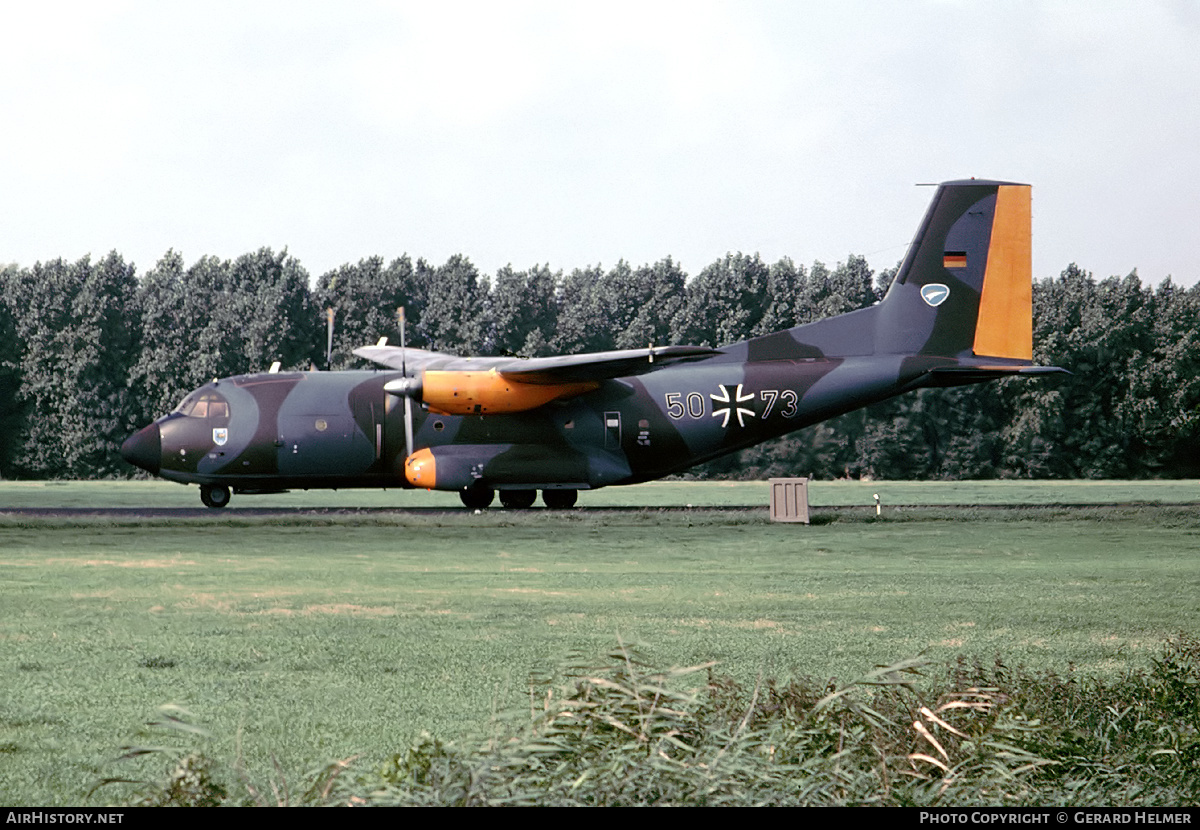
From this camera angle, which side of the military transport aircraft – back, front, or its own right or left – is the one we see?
left
